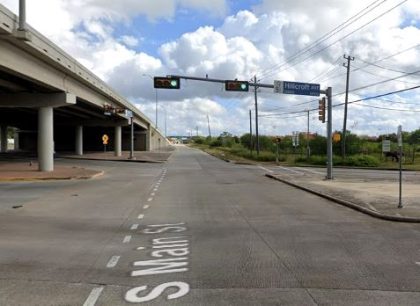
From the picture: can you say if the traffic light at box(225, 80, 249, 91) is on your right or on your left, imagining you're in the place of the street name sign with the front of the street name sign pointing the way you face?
on your right

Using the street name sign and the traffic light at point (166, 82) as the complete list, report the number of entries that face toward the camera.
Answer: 2

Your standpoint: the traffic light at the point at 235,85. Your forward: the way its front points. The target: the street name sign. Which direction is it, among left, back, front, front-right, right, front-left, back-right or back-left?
left

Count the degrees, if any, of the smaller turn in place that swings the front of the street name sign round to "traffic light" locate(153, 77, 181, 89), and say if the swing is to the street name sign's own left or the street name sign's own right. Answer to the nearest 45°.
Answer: approximately 90° to the street name sign's own right

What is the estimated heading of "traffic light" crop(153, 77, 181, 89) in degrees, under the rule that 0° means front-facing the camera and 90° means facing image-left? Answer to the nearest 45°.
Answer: approximately 0°

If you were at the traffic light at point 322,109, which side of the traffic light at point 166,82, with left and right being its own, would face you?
left

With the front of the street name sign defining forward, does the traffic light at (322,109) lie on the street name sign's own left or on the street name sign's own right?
on the street name sign's own left

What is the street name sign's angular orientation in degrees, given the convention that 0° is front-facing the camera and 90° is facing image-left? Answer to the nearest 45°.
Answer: approximately 0°

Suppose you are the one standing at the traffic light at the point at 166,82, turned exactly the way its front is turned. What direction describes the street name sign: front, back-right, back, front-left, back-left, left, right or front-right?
left

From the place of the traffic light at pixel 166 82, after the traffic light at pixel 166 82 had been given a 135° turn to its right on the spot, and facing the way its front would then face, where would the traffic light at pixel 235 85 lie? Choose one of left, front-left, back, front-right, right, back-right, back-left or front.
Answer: back-right
